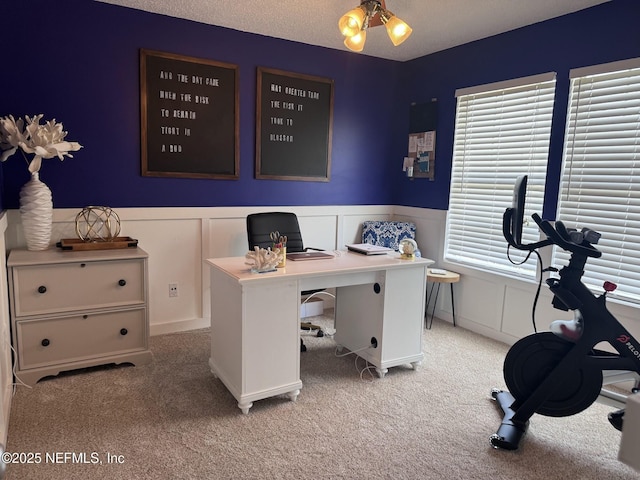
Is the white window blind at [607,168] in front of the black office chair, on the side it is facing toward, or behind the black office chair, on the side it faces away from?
in front

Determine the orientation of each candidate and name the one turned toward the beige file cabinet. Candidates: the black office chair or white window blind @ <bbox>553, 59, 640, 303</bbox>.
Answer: the white window blind

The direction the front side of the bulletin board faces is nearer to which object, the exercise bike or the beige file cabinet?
the beige file cabinet

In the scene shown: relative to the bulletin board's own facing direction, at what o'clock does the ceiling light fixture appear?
The ceiling light fixture is roughly at 11 o'clock from the bulletin board.

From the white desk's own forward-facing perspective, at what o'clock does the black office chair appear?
The black office chair is roughly at 1 o'clock from the white desk.

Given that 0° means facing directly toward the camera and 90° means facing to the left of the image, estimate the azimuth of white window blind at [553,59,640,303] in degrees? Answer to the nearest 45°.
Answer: approximately 45°

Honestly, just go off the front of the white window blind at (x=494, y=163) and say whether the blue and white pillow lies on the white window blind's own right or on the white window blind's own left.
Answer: on the white window blind's own right

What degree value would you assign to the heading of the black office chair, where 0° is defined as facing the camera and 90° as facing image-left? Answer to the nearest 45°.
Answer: approximately 315°

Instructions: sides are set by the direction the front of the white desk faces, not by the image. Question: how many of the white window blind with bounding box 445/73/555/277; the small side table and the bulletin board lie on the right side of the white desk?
3

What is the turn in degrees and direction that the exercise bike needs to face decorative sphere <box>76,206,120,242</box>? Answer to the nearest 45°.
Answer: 0° — it already faces it

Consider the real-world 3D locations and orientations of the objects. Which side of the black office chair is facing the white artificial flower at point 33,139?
right

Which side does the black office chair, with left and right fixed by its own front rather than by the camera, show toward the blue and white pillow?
left

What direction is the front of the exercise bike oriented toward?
to the viewer's left

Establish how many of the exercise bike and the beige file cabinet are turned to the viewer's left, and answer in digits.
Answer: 1

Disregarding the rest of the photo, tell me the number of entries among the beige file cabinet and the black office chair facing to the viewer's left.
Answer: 0

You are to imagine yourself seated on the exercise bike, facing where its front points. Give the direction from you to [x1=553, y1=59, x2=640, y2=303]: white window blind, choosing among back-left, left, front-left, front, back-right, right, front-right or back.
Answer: right

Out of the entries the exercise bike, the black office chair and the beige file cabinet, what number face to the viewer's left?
1
